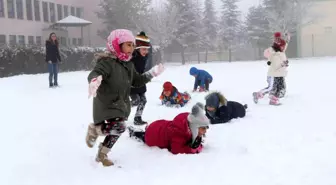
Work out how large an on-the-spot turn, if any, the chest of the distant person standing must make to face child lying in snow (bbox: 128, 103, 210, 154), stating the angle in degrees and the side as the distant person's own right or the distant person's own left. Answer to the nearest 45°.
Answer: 0° — they already face them

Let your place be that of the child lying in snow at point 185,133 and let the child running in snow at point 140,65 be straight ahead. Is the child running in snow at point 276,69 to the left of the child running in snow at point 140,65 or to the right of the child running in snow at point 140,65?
right
